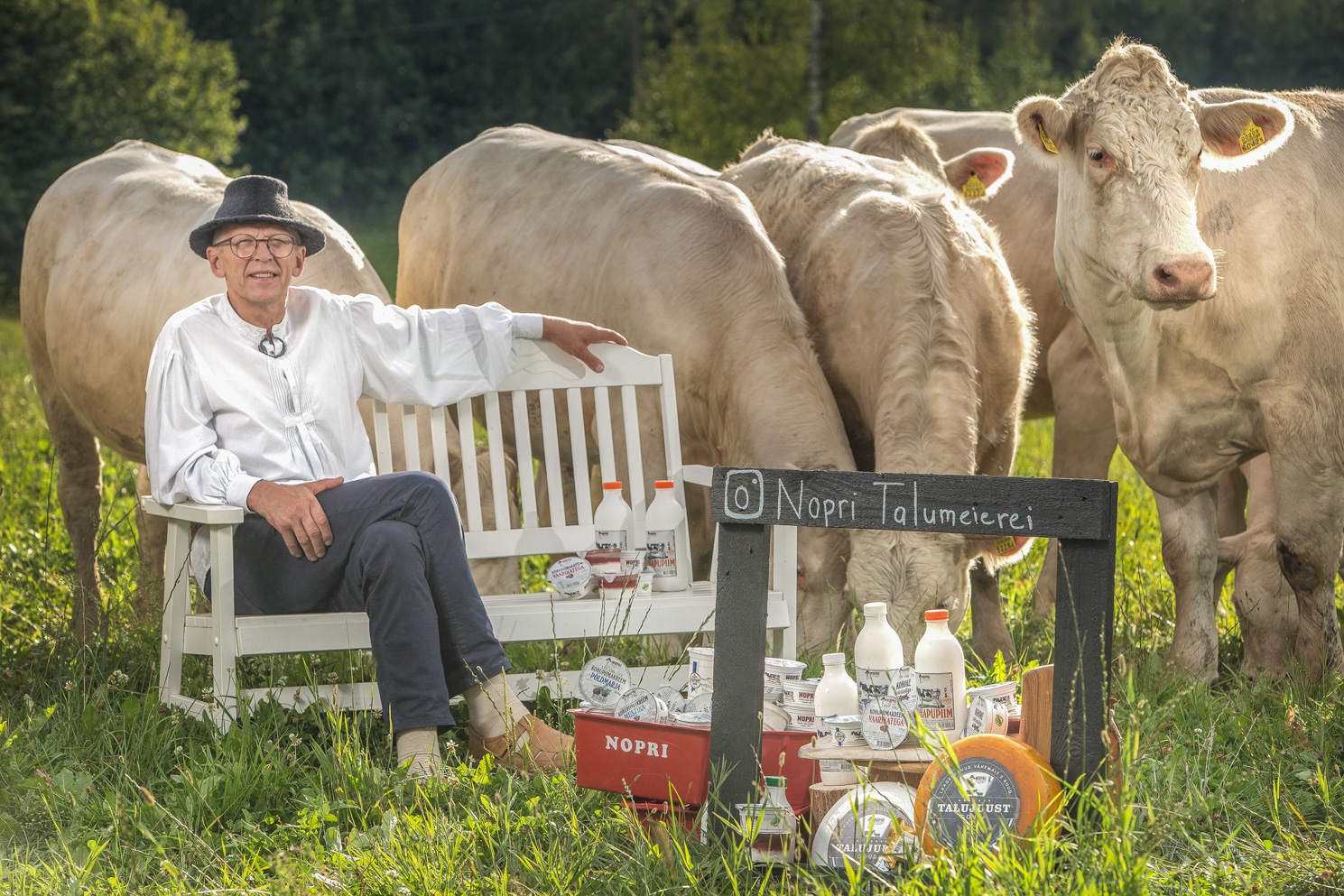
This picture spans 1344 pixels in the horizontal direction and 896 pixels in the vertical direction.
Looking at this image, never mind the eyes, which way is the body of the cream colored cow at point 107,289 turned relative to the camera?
to the viewer's right

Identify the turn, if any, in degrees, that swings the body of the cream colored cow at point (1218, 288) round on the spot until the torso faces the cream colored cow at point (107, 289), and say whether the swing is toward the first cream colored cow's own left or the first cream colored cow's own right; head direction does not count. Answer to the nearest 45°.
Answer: approximately 45° to the first cream colored cow's own right

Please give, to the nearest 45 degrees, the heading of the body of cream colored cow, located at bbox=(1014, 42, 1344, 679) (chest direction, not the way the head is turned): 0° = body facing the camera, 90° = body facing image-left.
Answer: approximately 45°

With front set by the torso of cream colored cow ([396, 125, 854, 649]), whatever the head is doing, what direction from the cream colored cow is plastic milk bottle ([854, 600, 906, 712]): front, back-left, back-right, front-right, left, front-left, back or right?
front-right

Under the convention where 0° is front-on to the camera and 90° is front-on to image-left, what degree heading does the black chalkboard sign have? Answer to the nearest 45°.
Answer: approximately 0°
